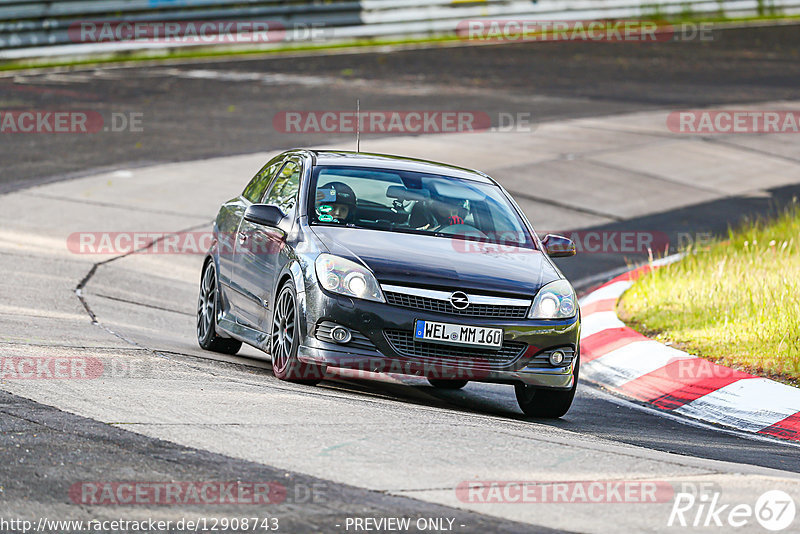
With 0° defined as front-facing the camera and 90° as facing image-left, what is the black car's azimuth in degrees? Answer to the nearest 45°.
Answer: approximately 315°

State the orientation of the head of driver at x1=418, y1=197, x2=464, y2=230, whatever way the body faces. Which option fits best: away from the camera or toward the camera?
toward the camera
